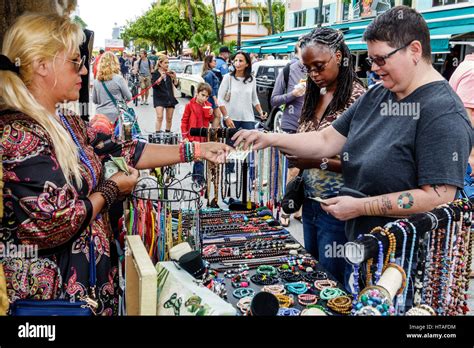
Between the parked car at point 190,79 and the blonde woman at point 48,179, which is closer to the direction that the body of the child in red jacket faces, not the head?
the blonde woman

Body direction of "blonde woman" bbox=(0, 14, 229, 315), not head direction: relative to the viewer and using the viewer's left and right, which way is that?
facing to the right of the viewer

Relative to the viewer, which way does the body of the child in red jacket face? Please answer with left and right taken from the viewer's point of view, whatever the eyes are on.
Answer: facing the viewer and to the right of the viewer

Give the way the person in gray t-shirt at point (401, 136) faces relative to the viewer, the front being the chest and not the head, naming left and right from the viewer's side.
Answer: facing the viewer and to the left of the viewer

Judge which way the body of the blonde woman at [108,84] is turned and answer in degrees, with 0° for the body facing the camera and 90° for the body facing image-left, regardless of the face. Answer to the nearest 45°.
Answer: approximately 180°

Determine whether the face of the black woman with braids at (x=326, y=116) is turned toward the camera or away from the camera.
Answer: toward the camera

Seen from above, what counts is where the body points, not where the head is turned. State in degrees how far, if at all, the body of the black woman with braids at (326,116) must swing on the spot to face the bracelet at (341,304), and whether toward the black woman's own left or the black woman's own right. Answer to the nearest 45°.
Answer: approximately 45° to the black woman's own left

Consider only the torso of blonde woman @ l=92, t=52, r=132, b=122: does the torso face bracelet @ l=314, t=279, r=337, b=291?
no

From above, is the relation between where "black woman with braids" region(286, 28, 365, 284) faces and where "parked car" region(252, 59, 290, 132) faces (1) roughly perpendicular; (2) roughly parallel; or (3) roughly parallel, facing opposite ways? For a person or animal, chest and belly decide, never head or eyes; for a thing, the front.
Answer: roughly parallel

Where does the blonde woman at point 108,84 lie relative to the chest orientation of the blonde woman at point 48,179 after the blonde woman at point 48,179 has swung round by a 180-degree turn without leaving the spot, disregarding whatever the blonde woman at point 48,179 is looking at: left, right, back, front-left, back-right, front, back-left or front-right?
right

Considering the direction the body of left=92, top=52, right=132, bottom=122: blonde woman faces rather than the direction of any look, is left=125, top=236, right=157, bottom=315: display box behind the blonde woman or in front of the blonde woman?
behind

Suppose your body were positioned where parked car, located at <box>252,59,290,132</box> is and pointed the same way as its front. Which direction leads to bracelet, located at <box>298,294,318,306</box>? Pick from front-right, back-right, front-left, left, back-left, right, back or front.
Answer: front-left

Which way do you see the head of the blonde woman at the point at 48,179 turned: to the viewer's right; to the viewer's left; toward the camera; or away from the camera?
to the viewer's right

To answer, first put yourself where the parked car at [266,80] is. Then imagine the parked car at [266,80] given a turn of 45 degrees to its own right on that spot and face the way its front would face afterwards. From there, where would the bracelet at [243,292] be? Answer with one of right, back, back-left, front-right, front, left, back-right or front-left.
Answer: left

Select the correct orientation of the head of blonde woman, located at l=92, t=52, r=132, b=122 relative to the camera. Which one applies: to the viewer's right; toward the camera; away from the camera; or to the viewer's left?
away from the camera
